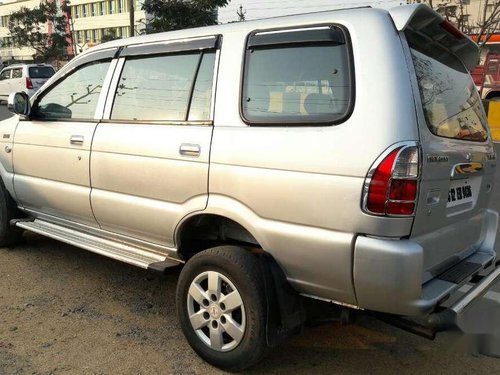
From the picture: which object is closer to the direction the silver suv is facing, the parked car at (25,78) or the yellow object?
the parked car

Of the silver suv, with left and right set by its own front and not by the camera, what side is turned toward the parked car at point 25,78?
front

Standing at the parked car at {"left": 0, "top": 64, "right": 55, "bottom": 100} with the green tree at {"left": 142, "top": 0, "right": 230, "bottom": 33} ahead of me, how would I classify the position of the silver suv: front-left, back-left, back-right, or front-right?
back-right

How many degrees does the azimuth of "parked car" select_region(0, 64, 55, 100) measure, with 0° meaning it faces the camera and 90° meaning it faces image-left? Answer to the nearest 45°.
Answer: approximately 135°

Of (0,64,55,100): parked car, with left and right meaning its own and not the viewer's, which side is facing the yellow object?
back

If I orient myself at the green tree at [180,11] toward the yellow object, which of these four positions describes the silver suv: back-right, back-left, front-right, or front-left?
front-right

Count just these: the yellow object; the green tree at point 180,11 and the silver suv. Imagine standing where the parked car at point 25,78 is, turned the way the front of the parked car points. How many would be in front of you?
0

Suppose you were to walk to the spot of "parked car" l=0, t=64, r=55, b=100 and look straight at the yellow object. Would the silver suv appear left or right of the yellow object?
right

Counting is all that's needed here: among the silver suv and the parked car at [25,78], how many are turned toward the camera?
0

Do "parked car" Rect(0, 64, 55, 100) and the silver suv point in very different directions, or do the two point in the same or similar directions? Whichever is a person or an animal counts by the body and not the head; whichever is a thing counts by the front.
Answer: same or similar directions

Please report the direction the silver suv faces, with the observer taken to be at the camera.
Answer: facing away from the viewer and to the left of the viewer

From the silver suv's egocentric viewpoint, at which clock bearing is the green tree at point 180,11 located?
The green tree is roughly at 1 o'clock from the silver suv.
